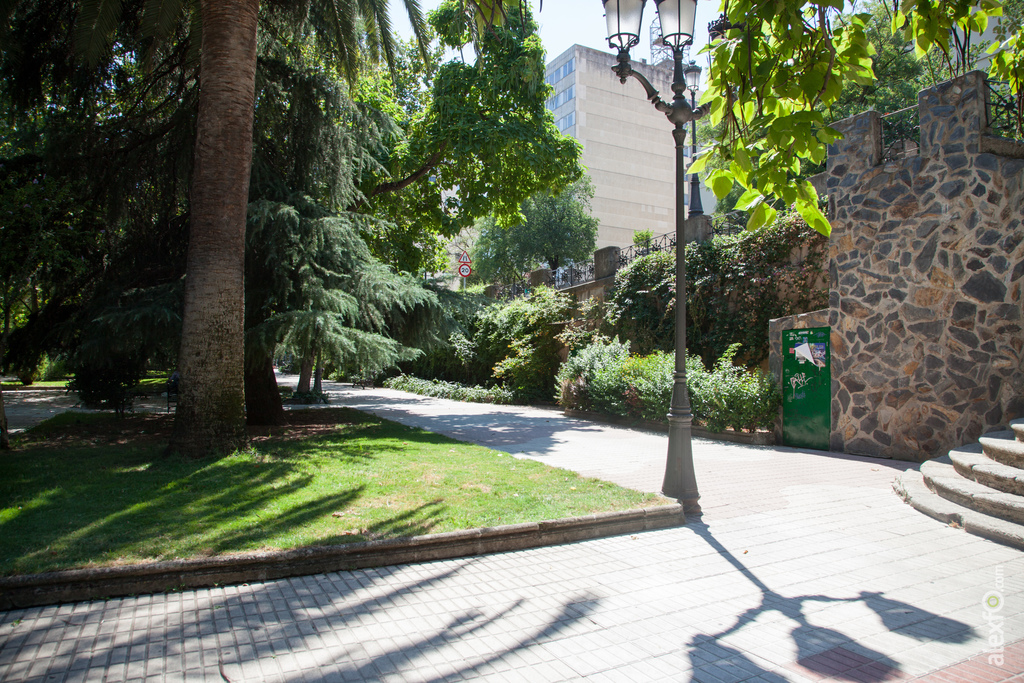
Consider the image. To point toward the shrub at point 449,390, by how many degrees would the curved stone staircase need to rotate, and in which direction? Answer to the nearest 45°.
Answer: approximately 90° to its right

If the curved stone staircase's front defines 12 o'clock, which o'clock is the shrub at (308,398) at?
The shrub is roughly at 2 o'clock from the curved stone staircase.

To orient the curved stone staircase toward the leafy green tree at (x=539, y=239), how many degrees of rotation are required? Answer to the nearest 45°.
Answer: approximately 90° to its right

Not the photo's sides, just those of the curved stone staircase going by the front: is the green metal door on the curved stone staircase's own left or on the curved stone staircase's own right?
on the curved stone staircase's own right

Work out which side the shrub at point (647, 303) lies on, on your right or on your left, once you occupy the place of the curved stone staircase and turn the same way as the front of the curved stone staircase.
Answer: on your right

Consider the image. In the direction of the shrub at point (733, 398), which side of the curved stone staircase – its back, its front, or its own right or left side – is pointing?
right

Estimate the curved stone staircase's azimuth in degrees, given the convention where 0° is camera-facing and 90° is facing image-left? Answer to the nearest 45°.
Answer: approximately 45°

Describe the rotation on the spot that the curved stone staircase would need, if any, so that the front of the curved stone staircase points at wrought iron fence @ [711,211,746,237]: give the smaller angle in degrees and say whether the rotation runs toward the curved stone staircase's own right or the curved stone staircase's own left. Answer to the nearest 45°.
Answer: approximately 90° to the curved stone staircase's own right

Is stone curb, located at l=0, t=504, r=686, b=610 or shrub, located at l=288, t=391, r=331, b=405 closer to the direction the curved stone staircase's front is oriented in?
the stone curb

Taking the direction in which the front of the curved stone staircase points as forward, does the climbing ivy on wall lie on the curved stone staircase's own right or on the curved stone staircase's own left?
on the curved stone staircase's own right

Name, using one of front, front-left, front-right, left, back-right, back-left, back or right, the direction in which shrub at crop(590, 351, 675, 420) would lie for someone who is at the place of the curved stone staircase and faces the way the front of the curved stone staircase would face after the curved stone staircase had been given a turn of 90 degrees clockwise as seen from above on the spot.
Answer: front
